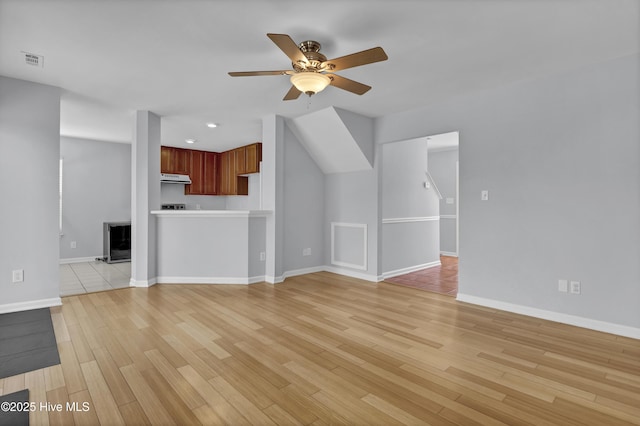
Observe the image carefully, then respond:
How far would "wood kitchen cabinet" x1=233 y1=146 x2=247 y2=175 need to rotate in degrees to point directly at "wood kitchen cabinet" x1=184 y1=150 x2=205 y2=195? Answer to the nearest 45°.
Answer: approximately 90° to its right

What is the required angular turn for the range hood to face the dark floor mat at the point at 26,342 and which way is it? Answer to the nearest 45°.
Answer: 0° — it already faces it

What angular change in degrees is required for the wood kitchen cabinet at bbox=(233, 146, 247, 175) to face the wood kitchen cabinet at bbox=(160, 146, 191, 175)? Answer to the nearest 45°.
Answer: approximately 45° to its right

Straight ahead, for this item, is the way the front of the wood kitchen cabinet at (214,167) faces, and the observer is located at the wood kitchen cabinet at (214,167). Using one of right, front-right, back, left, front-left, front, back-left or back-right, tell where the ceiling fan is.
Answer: front

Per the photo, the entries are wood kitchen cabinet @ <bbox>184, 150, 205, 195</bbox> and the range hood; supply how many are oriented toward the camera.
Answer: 2

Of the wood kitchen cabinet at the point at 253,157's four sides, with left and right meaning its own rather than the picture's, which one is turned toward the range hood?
right

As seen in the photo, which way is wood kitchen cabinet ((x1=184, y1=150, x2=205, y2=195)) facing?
toward the camera

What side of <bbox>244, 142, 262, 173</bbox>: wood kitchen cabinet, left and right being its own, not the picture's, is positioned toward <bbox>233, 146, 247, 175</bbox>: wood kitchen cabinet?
right

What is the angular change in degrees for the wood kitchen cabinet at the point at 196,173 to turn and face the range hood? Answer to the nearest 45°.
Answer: approximately 45° to its right

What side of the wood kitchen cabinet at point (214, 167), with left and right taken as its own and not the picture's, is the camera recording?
front

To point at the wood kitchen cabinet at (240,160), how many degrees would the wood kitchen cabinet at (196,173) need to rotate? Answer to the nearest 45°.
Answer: approximately 45° to its left

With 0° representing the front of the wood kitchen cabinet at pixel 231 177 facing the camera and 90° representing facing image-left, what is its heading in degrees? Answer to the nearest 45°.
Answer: approximately 45°
